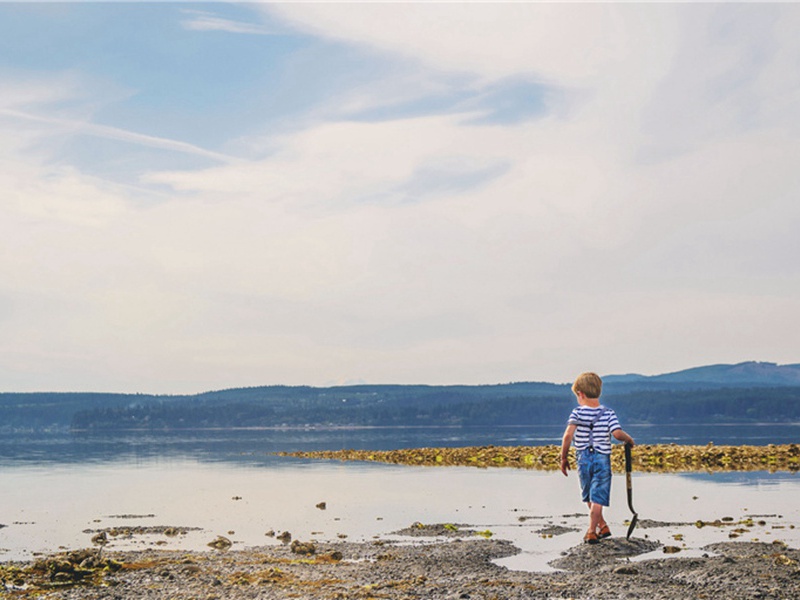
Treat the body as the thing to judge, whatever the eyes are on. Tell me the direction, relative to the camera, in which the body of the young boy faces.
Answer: away from the camera

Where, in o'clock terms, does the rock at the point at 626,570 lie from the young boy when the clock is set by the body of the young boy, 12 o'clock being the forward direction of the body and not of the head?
The rock is roughly at 6 o'clock from the young boy.

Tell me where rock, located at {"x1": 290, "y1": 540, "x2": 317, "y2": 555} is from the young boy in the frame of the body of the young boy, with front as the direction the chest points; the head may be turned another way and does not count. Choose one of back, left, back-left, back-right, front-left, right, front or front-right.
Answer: left

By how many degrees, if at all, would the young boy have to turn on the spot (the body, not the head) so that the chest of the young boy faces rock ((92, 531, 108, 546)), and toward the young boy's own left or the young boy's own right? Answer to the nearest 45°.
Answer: approximately 90° to the young boy's own left
